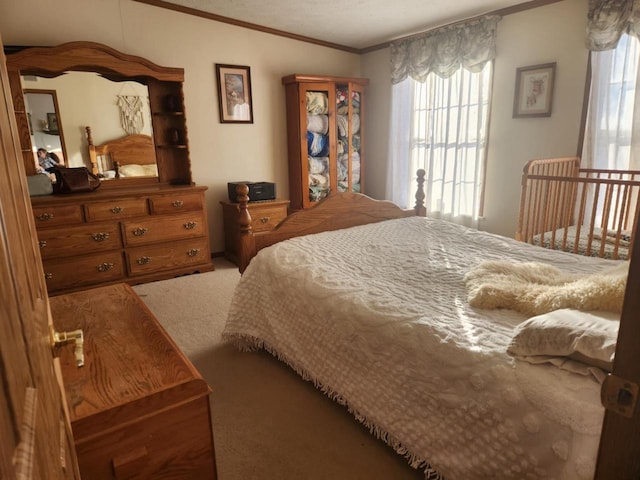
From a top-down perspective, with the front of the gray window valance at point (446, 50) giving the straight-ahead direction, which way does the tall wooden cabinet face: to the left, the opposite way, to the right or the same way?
to the left

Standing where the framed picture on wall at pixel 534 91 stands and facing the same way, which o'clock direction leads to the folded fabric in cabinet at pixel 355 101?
The folded fabric in cabinet is roughly at 2 o'clock from the framed picture on wall.

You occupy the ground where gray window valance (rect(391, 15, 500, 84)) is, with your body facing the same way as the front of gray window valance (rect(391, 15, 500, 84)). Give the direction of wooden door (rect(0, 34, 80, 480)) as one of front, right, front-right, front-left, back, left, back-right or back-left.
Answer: front-left

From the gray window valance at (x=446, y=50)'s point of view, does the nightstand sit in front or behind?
in front

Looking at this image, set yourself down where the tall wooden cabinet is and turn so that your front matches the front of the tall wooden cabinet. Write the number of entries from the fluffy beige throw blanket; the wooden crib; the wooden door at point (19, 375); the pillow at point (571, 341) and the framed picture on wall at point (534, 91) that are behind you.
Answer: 0

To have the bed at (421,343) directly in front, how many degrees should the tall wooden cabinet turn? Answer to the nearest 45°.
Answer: approximately 45° to its right

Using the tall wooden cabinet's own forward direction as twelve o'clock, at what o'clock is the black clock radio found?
The black clock radio is roughly at 3 o'clock from the tall wooden cabinet.

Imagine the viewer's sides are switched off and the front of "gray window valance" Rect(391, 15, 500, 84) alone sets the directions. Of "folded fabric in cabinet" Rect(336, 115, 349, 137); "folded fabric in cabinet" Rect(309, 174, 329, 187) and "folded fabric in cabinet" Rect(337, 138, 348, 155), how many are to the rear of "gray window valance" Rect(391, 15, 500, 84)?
0

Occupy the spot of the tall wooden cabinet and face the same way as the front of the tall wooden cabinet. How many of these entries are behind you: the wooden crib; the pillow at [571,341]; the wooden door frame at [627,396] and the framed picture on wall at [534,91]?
0

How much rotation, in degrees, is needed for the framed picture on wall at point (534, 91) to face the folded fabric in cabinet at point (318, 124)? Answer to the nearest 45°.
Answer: approximately 45° to its right

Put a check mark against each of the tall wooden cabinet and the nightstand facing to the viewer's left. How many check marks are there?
0

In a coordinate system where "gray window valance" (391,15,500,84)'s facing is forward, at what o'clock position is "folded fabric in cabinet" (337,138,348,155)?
The folded fabric in cabinet is roughly at 2 o'clock from the gray window valance.

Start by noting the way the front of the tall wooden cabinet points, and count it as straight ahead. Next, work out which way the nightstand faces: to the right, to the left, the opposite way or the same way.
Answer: the same way

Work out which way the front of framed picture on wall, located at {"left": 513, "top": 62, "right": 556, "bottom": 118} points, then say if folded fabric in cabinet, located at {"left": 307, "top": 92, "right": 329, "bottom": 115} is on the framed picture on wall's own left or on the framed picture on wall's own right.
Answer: on the framed picture on wall's own right

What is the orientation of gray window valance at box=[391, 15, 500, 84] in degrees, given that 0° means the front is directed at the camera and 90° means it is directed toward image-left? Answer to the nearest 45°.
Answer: approximately 45°

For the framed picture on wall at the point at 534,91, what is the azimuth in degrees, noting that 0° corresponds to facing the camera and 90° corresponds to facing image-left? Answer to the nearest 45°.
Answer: approximately 45°

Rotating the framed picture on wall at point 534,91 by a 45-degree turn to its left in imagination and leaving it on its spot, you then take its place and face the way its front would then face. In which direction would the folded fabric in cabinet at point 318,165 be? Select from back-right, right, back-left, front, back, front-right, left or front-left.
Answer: right

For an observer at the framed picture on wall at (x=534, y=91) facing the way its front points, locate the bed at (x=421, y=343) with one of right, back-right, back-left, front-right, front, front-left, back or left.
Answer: front-left

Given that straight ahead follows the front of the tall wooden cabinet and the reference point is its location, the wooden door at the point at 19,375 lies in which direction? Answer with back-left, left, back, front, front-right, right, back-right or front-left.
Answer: front-right
